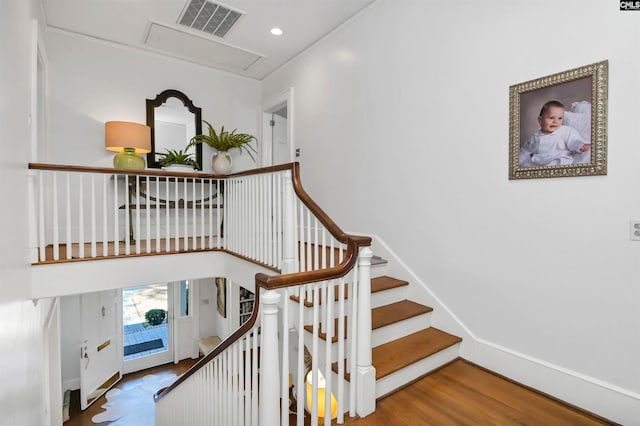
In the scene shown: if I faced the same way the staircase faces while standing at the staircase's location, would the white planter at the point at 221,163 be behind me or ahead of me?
behind

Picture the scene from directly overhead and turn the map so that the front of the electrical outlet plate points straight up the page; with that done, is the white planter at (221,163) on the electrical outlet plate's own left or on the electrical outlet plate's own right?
on the electrical outlet plate's own right

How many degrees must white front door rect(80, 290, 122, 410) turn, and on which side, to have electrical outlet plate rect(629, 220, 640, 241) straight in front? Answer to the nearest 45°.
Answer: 0° — it already faces it

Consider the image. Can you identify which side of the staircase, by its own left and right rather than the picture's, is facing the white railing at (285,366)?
right

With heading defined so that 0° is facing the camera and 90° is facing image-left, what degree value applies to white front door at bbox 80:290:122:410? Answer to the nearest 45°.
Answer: approximately 315°

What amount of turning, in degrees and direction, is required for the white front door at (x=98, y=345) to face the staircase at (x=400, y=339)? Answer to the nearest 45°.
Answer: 0° — it already faces it

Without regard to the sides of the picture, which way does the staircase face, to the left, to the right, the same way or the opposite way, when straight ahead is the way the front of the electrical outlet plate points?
to the left
